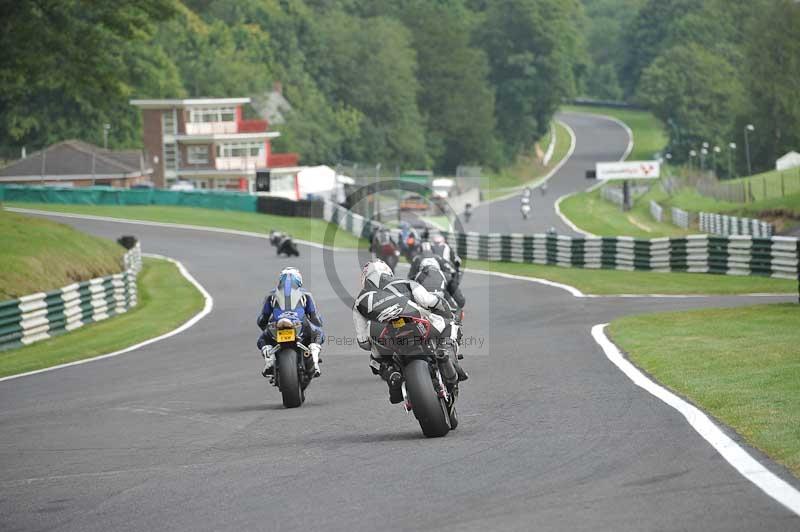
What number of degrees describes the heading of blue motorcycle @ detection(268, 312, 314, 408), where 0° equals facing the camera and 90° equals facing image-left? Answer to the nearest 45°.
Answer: approximately 180°

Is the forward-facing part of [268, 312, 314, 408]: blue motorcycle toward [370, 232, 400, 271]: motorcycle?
yes

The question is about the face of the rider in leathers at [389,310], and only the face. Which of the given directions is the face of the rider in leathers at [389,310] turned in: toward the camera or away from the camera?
away from the camera

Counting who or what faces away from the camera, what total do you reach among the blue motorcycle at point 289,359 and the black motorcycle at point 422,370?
2

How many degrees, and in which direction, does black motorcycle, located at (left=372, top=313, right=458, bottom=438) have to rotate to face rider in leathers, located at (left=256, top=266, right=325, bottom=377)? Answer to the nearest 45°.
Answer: approximately 45° to its left

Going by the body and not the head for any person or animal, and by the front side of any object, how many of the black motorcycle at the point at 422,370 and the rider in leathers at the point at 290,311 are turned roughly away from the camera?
2

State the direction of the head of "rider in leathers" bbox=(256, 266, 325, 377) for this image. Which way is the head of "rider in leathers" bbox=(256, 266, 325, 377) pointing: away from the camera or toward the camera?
away from the camera

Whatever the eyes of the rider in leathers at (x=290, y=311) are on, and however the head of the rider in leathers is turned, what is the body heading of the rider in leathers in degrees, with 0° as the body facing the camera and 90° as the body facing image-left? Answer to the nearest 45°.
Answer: approximately 180°

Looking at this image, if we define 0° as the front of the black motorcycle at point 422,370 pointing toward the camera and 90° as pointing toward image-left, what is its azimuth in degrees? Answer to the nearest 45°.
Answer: approximately 180°
